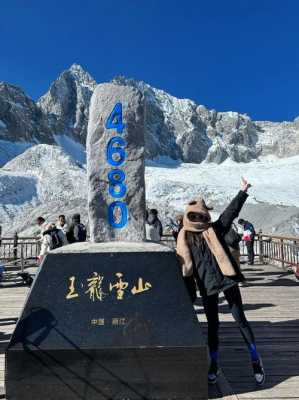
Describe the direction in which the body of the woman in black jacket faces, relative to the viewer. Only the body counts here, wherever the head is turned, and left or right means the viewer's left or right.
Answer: facing the viewer

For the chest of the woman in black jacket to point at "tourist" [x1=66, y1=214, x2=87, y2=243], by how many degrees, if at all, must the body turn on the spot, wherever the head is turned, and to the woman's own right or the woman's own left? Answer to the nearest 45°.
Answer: approximately 135° to the woman's own right

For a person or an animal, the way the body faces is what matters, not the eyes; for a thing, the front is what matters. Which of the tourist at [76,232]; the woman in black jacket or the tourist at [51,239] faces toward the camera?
the woman in black jacket

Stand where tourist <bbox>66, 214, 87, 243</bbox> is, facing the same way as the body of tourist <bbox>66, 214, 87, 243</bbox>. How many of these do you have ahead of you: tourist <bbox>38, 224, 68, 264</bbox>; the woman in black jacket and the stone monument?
0

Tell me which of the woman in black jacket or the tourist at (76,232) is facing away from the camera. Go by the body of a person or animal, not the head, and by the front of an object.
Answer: the tourist

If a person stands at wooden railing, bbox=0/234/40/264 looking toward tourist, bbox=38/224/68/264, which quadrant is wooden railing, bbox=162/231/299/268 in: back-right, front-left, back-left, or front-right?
front-left

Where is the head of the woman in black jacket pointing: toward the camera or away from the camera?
toward the camera

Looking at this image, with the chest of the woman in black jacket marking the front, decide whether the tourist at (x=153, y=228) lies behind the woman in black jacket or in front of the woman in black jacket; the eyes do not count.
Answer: behind
